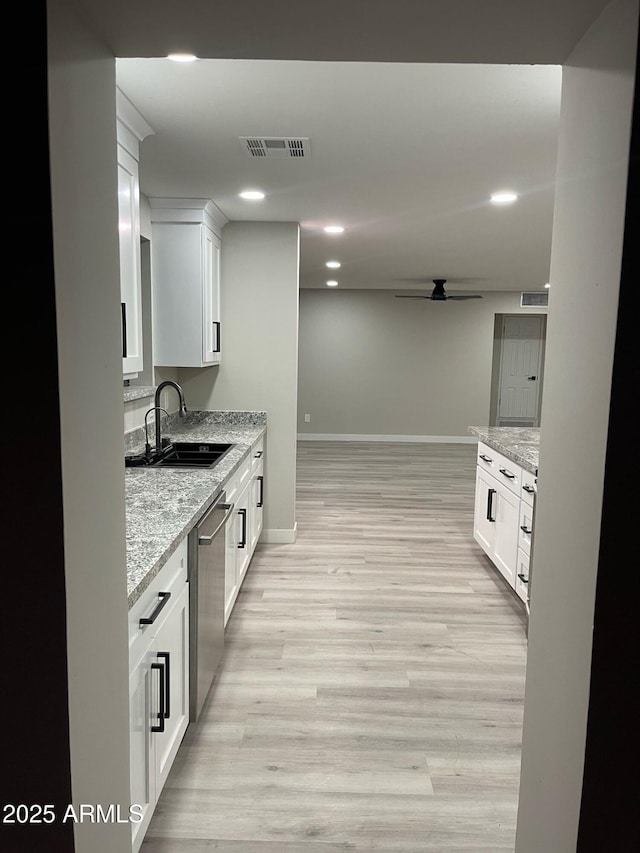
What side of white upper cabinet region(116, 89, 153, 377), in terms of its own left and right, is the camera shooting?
right

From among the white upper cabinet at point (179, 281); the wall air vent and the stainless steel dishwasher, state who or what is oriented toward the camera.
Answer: the wall air vent

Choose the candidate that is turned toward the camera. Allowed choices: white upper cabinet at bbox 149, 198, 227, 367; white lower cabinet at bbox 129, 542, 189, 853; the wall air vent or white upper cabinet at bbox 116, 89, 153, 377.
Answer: the wall air vent

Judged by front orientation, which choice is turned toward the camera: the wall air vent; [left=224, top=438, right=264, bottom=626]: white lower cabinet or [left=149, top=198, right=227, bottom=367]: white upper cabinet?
the wall air vent

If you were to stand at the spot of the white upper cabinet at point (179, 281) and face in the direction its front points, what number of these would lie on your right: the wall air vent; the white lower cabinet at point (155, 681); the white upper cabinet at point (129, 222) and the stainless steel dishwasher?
3

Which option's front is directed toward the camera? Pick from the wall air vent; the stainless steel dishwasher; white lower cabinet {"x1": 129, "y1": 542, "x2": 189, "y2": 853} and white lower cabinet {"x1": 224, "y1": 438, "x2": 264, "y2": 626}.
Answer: the wall air vent

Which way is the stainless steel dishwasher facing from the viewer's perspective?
to the viewer's right

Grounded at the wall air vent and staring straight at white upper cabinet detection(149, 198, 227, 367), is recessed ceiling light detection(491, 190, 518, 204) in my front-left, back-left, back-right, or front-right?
front-left

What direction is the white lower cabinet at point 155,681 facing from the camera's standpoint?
to the viewer's right

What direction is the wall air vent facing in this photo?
toward the camera

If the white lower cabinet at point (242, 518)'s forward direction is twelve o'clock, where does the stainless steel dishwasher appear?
The stainless steel dishwasher is roughly at 3 o'clock from the white lower cabinet.

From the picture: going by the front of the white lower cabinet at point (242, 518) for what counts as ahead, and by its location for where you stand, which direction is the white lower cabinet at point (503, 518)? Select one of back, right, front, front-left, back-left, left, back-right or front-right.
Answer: front

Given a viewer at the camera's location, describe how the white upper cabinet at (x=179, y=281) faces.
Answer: facing to the right of the viewer

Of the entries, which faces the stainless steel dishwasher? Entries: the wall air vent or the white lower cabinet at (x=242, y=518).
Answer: the wall air vent

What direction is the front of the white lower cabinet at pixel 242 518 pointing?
to the viewer's right
